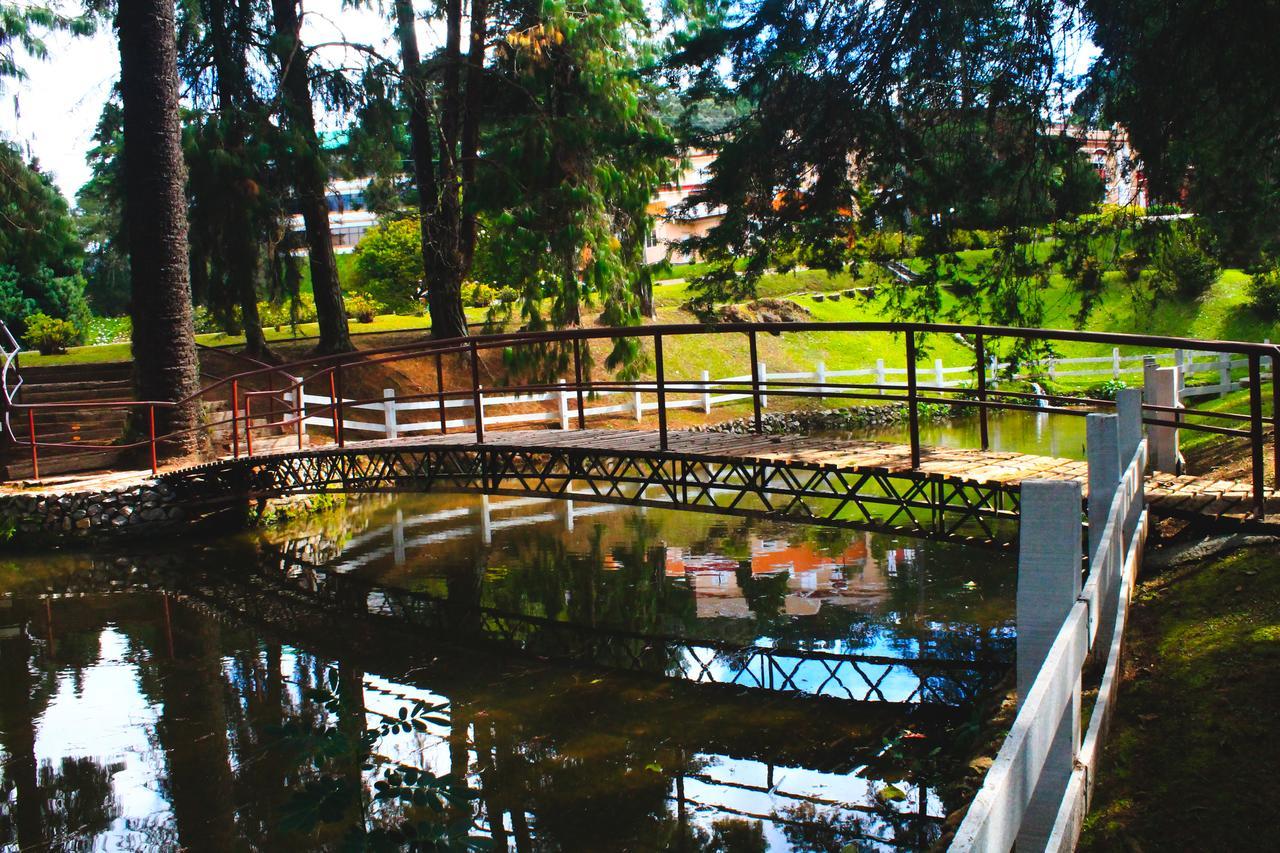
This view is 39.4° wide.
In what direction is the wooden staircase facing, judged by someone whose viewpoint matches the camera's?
facing the viewer

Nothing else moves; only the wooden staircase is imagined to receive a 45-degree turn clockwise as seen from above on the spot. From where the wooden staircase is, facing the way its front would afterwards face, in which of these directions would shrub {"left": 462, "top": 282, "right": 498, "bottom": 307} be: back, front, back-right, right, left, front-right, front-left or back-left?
back

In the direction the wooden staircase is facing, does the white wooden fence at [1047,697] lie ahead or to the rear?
ahead

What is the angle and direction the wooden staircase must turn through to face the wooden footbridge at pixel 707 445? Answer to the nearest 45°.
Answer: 0° — it already faces it

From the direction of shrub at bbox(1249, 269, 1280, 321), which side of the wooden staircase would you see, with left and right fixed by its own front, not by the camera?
left

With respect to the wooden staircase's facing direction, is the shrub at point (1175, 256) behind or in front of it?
in front

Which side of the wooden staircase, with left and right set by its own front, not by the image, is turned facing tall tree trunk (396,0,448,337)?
left
